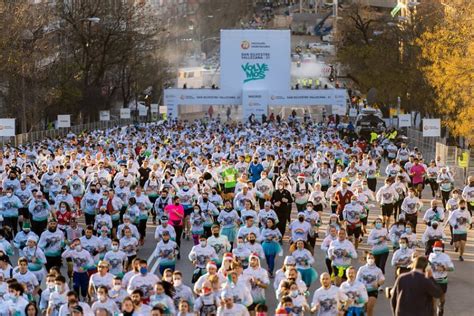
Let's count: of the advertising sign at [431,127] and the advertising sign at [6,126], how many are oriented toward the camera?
2

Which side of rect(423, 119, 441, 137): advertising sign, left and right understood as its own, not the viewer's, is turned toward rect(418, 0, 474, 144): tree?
back

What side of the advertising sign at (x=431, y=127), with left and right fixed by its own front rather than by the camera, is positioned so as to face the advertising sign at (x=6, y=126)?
right

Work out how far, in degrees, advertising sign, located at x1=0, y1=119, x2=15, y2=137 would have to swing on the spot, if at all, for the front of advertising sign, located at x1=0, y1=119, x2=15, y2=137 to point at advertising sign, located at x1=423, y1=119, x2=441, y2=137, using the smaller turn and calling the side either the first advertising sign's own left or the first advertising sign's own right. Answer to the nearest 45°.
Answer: approximately 90° to the first advertising sign's own left

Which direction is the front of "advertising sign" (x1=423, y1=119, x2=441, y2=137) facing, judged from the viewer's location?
facing the viewer

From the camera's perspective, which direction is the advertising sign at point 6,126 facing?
toward the camera

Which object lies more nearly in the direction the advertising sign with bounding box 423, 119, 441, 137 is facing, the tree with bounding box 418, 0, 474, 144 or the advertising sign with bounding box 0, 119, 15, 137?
the advertising sign

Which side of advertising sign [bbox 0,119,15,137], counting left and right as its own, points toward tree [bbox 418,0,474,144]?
left
